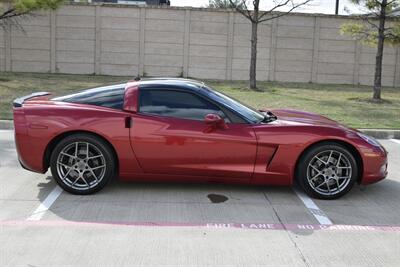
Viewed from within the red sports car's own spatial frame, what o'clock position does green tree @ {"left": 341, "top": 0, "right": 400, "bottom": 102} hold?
The green tree is roughly at 10 o'clock from the red sports car.

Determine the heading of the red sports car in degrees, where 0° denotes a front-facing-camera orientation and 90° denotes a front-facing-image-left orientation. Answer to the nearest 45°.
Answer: approximately 270°
